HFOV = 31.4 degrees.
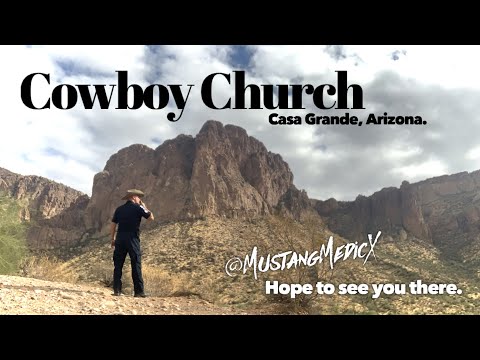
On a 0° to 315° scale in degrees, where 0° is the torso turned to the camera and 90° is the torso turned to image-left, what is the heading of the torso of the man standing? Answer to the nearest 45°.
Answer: approximately 225°
